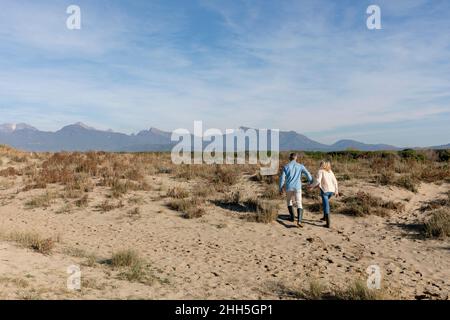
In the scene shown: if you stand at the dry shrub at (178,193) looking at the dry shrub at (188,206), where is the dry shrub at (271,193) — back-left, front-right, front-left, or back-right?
front-left

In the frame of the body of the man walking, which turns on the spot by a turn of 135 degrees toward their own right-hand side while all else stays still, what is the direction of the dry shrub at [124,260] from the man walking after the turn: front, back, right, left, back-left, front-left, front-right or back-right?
right

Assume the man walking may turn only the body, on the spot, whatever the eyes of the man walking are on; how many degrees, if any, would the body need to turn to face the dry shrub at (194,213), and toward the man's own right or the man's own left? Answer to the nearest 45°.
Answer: approximately 90° to the man's own left

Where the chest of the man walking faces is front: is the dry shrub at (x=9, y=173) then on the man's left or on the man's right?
on the man's left

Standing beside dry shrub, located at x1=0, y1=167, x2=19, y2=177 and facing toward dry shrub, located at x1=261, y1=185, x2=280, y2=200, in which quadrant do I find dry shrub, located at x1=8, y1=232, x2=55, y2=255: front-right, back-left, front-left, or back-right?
front-right

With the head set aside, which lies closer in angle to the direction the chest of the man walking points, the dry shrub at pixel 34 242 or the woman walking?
the woman walking

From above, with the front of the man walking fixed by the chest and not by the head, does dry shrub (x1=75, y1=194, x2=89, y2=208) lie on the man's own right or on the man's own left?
on the man's own left

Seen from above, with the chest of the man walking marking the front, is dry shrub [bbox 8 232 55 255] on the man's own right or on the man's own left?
on the man's own left

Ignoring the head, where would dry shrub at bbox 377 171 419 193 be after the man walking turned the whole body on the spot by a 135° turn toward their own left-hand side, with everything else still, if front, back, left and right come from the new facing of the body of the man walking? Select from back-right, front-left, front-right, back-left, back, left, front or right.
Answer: back

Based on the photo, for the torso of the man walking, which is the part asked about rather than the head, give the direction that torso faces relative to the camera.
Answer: away from the camera

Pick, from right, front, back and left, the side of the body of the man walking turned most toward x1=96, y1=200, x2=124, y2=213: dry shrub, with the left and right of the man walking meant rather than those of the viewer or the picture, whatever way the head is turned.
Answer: left

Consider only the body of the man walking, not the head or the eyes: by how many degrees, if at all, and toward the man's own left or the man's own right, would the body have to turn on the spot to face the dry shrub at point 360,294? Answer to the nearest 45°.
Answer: approximately 180°

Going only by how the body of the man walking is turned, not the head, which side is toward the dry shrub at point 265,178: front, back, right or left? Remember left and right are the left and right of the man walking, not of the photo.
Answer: front
